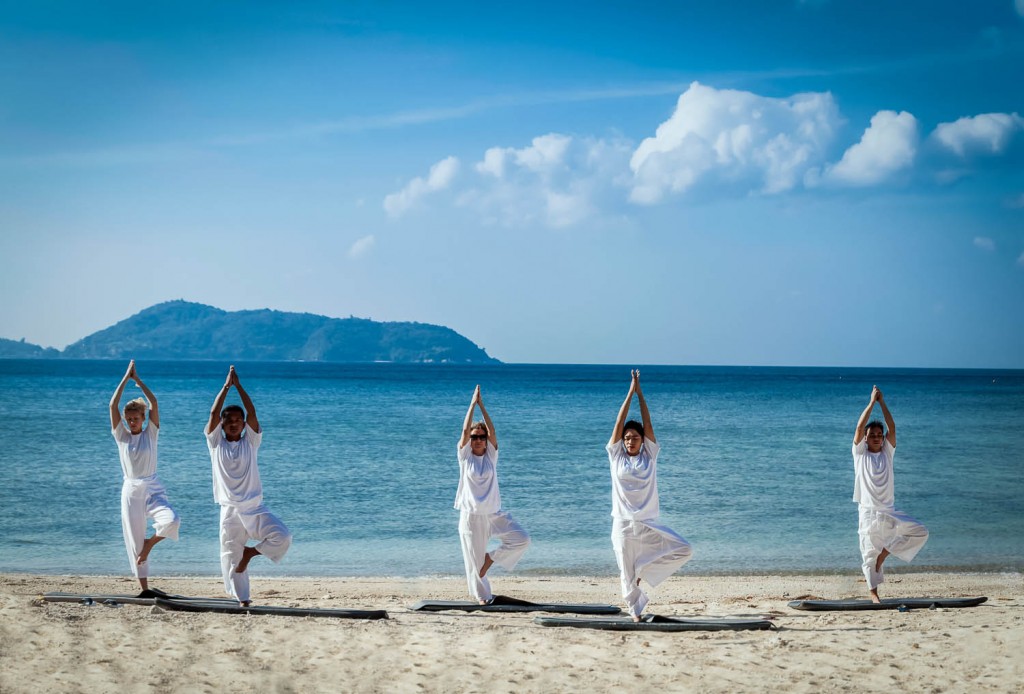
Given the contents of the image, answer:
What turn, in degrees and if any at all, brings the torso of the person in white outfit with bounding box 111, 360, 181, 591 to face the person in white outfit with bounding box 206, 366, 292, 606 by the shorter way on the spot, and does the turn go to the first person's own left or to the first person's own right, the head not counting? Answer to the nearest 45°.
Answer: approximately 45° to the first person's own left

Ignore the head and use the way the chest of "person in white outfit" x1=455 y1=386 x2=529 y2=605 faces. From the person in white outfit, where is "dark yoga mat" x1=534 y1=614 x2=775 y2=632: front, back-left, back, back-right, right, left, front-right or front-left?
front-left

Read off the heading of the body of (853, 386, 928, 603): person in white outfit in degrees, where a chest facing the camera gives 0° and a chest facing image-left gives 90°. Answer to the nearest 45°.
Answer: approximately 0°

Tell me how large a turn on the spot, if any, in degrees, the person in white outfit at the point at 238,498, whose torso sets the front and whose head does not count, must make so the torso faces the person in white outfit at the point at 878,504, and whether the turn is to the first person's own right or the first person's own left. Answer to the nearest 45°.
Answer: approximately 90° to the first person's own left

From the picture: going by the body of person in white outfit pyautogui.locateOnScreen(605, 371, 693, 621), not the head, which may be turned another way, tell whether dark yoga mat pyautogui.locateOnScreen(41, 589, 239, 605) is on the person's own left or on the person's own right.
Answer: on the person's own right
